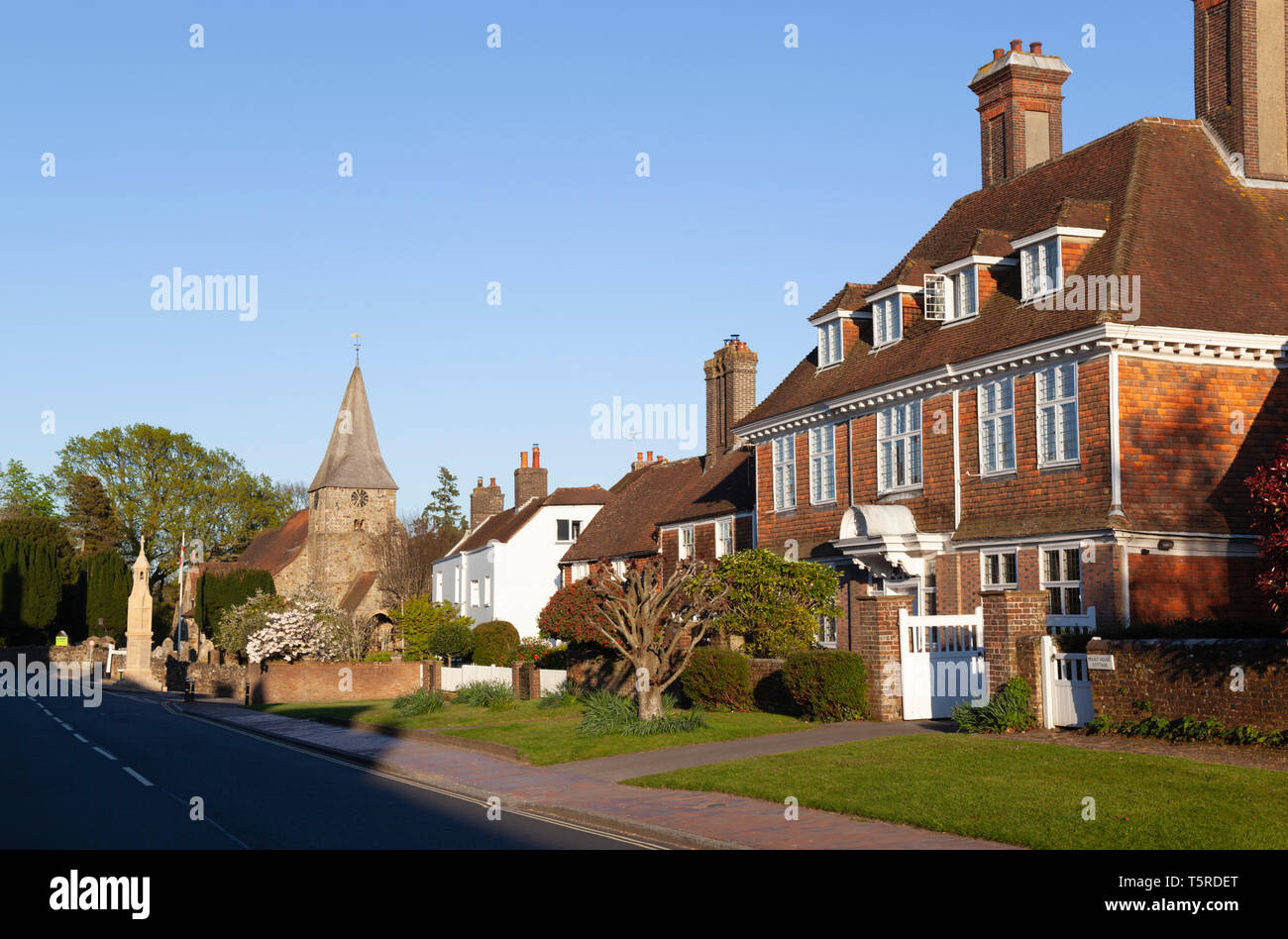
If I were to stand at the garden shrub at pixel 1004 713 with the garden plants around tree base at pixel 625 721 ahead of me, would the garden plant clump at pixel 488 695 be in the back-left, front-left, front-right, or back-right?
front-right

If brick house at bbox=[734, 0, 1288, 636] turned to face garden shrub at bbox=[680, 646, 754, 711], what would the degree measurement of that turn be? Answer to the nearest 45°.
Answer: approximately 45° to its right

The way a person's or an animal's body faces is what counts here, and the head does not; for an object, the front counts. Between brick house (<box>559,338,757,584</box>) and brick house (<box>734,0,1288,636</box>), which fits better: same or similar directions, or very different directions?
same or similar directions

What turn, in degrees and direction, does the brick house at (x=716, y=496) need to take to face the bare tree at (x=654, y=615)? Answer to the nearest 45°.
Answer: approximately 45° to its left

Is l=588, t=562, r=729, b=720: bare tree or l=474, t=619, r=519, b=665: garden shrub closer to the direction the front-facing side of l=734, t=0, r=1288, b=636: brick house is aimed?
the bare tree

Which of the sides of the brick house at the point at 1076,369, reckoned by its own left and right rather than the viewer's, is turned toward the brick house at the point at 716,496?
right

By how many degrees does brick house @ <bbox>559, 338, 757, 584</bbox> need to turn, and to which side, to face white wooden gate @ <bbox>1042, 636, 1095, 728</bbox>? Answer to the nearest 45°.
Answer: approximately 45° to its left

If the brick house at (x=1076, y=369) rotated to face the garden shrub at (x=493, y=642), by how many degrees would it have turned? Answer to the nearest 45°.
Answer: approximately 90° to its right

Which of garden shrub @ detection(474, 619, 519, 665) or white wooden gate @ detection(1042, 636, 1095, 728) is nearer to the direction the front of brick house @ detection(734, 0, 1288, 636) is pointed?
the white wooden gate

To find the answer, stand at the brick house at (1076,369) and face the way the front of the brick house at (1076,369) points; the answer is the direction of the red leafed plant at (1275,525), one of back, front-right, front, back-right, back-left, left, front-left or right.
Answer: front-left

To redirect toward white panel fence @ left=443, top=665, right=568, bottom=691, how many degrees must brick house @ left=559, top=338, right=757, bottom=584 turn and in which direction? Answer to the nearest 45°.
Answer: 0° — it already faces it

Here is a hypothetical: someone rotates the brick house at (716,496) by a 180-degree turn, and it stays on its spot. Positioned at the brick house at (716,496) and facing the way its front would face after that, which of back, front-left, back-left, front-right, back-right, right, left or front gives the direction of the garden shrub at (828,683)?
back-right

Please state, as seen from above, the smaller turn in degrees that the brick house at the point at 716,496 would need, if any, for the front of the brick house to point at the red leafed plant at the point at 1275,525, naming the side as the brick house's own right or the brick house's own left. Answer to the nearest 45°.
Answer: approximately 45° to the brick house's own left

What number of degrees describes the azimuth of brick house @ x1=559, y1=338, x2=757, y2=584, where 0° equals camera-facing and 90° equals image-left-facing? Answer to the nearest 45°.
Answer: approximately 45°

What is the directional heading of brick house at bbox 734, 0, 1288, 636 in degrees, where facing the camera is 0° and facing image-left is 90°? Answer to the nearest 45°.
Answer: approximately 45°

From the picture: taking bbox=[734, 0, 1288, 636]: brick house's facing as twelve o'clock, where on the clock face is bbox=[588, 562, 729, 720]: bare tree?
The bare tree is roughly at 1 o'clock from the brick house.

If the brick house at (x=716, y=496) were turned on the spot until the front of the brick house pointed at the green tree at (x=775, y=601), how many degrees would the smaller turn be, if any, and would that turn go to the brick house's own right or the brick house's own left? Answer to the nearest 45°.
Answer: approximately 45° to the brick house's own left

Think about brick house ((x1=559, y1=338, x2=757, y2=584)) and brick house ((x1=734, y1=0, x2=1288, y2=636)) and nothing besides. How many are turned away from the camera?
0
